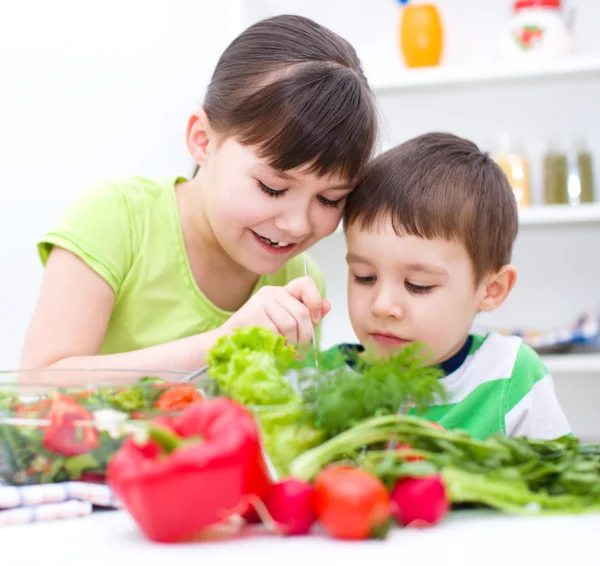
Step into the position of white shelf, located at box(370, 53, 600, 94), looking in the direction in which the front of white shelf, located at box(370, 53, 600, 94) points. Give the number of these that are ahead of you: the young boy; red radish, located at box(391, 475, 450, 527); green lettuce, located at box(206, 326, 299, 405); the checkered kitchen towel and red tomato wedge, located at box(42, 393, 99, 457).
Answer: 5

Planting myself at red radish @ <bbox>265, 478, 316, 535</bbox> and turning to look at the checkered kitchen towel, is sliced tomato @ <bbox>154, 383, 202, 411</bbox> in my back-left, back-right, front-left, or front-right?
front-right

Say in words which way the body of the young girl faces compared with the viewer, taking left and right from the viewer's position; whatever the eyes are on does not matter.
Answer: facing the viewer and to the right of the viewer

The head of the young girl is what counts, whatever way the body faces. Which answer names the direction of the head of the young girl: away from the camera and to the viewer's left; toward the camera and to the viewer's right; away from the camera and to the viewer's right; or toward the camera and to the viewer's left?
toward the camera and to the viewer's right

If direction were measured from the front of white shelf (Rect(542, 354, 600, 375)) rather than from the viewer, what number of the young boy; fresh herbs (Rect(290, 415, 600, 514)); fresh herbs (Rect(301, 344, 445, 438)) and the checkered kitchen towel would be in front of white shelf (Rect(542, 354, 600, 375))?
4

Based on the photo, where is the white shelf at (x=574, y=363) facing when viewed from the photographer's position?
facing the viewer

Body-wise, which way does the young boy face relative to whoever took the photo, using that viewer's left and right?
facing the viewer and to the left of the viewer

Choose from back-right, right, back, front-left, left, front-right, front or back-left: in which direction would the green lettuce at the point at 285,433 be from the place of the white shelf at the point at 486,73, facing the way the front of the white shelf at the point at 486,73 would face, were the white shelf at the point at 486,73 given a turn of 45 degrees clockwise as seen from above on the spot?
front-left

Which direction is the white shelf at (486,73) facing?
toward the camera

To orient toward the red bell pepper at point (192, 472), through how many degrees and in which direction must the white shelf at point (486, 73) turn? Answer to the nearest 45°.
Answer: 0° — it already faces it

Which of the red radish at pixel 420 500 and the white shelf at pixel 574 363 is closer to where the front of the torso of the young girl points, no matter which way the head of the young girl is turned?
the red radish

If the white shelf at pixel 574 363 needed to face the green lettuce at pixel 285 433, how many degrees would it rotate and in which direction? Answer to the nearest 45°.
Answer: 0° — it already faces it

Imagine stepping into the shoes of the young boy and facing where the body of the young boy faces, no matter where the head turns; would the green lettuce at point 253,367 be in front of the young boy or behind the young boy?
in front

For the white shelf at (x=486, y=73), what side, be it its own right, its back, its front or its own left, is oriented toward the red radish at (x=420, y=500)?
front

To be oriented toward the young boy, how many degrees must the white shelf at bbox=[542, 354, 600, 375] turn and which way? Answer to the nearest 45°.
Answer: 0° — it already faces them

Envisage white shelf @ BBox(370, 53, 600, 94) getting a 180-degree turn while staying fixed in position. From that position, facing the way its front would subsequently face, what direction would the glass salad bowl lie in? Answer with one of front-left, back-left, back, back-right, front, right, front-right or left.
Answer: back

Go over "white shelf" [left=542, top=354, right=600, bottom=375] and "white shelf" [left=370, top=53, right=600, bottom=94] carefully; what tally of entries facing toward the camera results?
2

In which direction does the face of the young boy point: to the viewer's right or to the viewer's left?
to the viewer's left
